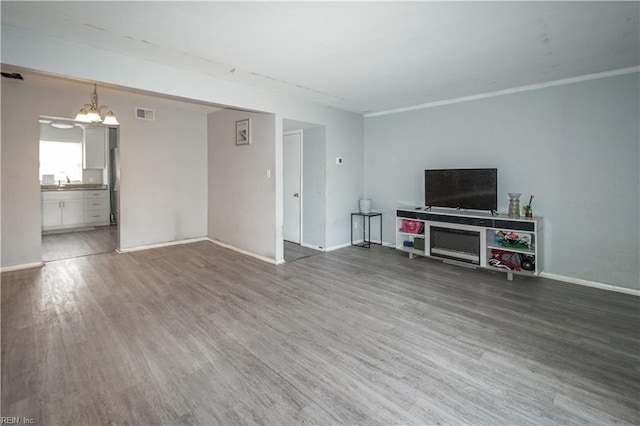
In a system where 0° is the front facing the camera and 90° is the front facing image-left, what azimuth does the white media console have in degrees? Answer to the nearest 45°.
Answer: approximately 45°

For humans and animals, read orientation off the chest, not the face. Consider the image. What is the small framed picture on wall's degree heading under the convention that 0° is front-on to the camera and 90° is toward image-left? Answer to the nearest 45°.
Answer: approximately 45°

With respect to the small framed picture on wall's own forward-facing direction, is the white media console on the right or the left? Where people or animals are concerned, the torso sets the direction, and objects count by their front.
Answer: on its left

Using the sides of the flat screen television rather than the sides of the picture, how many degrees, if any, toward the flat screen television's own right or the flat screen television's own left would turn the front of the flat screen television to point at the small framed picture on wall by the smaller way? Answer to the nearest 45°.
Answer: approximately 45° to the flat screen television's own right
